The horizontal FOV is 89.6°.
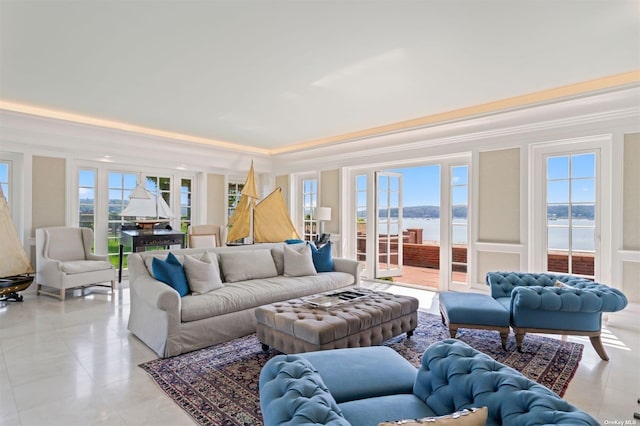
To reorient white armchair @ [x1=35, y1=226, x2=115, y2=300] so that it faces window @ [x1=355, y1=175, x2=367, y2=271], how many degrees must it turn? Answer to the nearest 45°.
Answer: approximately 45° to its left

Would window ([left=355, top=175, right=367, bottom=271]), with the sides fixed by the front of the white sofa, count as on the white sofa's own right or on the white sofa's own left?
on the white sofa's own left

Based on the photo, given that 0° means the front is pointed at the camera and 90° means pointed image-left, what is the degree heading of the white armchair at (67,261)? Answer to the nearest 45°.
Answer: approximately 315°

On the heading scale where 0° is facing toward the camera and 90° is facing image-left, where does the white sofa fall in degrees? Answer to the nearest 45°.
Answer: approximately 315°
